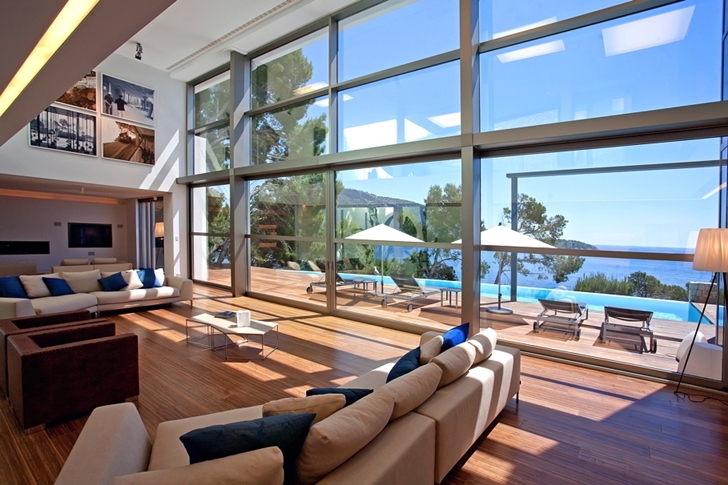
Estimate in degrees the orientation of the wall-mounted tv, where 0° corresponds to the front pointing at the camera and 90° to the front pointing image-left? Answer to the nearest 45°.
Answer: approximately 0°

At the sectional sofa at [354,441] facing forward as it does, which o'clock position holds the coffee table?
The coffee table is roughly at 1 o'clock from the sectional sofa.

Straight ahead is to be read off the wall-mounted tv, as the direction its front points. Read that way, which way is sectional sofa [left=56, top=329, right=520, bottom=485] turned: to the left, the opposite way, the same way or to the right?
the opposite way

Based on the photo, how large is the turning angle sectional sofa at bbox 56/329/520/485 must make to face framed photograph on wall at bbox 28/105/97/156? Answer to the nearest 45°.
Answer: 0° — it already faces it

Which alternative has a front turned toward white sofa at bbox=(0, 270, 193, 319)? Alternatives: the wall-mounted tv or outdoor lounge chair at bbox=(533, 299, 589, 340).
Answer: the wall-mounted tv

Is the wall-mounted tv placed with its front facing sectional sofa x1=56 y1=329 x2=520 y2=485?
yes
